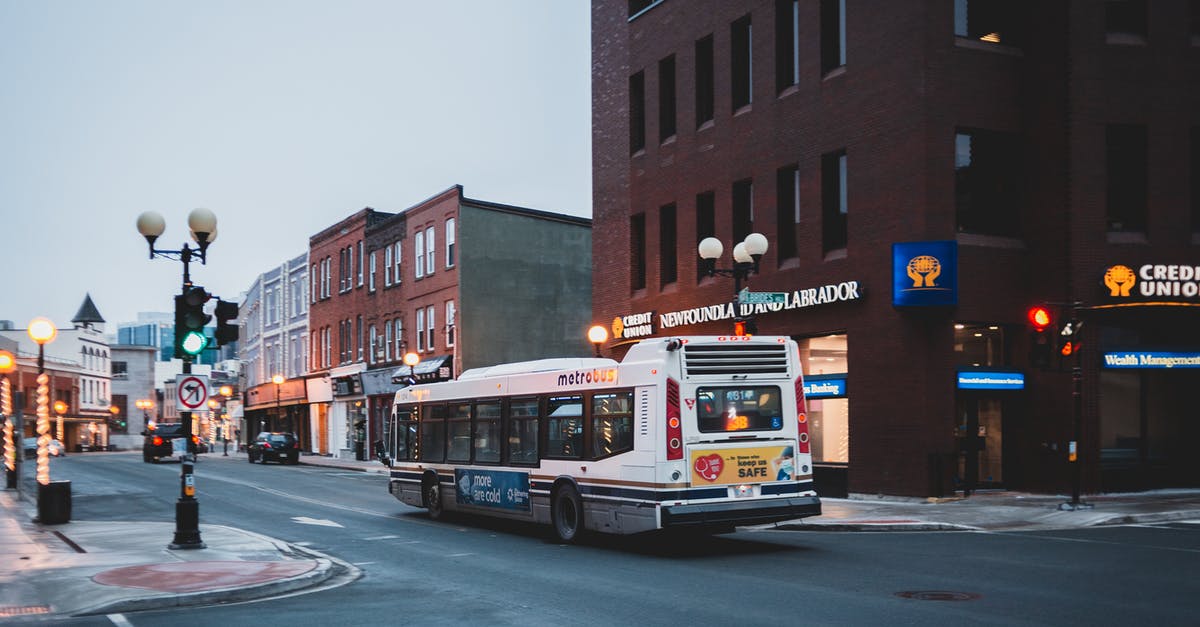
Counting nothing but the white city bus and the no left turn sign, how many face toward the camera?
1

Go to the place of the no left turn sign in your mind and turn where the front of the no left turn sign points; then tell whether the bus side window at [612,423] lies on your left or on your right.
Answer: on your left

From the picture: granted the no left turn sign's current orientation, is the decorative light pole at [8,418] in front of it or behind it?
behind

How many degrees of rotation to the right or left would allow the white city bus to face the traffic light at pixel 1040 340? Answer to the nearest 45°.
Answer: approximately 90° to its right

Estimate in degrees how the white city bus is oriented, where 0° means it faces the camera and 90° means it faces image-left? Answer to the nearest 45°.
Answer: approximately 135°
